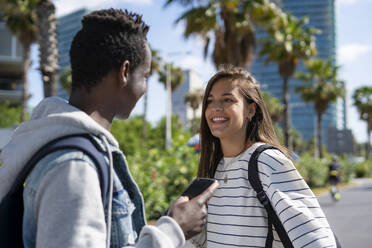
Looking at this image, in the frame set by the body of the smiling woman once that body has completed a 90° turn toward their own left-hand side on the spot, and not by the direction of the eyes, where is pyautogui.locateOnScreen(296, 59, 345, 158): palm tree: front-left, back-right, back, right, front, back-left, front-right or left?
back-left

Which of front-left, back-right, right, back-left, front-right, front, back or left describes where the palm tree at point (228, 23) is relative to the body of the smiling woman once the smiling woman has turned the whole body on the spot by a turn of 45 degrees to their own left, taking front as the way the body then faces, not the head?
back

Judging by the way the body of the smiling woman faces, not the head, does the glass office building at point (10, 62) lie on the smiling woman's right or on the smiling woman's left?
on the smiling woman's right

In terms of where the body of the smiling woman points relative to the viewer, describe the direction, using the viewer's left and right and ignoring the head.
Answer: facing the viewer and to the left of the viewer

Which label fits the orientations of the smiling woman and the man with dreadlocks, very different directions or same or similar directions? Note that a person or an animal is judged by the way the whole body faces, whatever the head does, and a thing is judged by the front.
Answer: very different directions

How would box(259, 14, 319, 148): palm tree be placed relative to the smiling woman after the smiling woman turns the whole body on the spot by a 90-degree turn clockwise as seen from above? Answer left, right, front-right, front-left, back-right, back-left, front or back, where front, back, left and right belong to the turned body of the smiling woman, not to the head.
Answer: front-right

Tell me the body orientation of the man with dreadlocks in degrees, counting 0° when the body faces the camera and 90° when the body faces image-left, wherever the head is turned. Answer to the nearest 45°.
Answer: approximately 270°

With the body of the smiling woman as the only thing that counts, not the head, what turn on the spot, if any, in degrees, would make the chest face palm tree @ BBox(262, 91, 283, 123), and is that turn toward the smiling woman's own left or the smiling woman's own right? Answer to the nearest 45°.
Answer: approximately 135° to the smiling woman's own right

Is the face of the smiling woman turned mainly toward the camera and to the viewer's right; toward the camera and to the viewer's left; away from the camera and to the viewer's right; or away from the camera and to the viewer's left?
toward the camera and to the viewer's left

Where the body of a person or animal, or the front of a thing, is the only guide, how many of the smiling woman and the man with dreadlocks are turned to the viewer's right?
1
